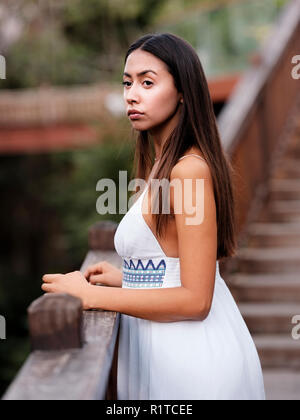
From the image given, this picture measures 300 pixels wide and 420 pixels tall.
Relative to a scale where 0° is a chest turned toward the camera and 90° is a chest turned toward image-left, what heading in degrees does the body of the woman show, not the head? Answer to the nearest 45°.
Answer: approximately 90°
